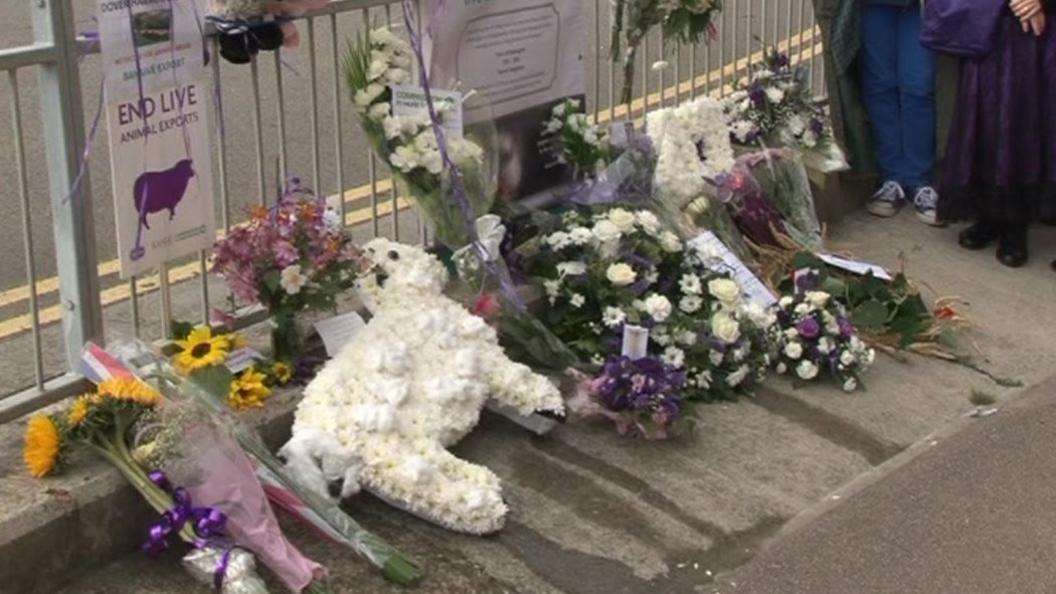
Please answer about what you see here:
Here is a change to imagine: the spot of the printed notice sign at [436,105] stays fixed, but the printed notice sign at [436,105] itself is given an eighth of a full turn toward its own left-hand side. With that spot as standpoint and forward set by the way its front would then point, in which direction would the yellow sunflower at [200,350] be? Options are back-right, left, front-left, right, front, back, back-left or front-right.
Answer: right

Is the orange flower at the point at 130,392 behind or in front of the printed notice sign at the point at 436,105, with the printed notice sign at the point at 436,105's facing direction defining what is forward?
in front

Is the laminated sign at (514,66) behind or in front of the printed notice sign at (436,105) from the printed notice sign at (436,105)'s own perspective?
behind

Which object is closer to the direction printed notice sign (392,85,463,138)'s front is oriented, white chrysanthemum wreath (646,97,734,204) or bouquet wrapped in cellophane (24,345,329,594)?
the bouquet wrapped in cellophane

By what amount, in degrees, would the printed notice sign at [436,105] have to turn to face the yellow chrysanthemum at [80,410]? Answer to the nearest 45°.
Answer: approximately 45° to its right

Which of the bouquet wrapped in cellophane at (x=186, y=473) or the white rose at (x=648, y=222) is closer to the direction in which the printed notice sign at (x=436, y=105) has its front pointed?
the bouquet wrapped in cellophane

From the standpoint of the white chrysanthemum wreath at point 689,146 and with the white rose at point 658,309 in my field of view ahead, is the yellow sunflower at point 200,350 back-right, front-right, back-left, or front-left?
front-right

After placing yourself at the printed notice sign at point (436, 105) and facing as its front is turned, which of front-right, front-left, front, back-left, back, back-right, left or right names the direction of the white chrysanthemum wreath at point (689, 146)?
back-left

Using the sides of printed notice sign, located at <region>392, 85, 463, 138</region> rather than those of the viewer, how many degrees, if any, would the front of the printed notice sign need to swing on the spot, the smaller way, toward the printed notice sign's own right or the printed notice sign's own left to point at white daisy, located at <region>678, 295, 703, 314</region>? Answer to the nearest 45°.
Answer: approximately 90° to the printed notice sign's own left

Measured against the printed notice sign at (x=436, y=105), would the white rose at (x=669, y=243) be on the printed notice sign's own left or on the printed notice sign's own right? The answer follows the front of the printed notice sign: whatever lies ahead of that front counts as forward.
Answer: on the printed notice sign's own left

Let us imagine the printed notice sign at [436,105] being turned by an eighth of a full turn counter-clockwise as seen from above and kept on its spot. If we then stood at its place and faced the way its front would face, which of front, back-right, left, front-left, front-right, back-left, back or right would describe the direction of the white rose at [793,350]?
front-left

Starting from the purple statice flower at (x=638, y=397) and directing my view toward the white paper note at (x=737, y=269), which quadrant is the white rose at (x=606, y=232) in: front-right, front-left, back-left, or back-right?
front-left

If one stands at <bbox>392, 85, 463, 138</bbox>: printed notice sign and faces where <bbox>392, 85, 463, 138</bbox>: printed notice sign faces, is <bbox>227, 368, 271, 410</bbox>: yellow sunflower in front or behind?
in front

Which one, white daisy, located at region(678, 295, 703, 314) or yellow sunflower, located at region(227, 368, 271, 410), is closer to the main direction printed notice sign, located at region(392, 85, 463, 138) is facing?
the yellow sunflower

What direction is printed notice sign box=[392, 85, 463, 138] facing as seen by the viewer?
toward the camera
